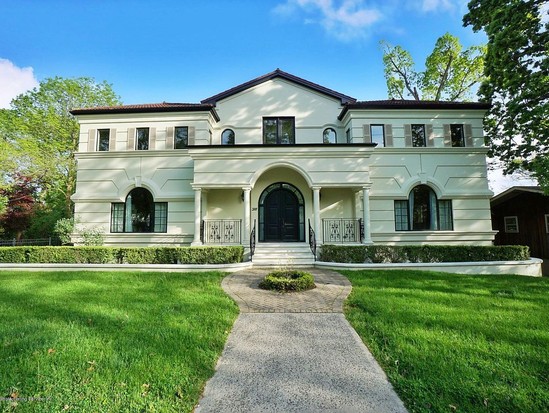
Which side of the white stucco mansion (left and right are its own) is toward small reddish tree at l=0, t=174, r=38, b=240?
right

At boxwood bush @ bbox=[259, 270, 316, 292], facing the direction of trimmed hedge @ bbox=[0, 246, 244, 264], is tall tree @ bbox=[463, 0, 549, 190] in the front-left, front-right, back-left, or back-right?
back-right

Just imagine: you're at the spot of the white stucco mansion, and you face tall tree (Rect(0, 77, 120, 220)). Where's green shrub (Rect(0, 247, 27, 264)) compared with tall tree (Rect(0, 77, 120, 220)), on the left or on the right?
left

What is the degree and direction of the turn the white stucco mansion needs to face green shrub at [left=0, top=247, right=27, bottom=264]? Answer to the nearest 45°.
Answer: approximately 90° to its right

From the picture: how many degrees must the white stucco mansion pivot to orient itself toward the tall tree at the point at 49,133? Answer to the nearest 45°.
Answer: approximately 90° to its right

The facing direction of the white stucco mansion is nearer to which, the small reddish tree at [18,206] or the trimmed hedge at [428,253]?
the trimmed hedge

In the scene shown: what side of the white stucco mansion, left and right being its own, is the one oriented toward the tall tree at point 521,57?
left

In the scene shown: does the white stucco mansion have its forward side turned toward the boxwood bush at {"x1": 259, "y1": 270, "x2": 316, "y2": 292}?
yes

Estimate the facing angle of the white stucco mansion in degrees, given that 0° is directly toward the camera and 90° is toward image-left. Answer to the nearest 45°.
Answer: approximately 0°

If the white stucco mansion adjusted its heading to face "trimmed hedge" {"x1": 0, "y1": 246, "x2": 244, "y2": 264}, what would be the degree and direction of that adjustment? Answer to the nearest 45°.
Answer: approximately 45° to its right
